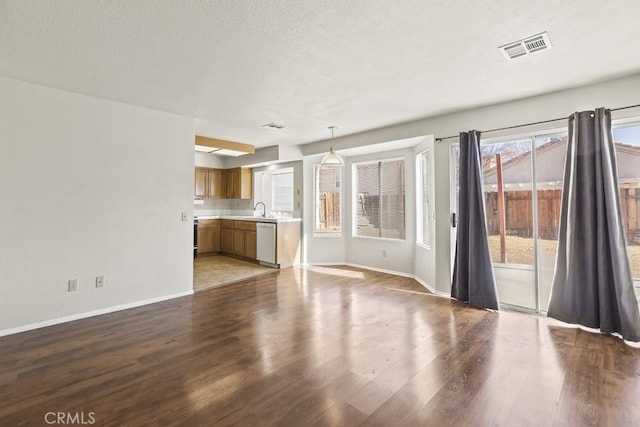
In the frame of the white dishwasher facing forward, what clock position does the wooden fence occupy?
The wooden fence is roughly at 9 o'clock from the white dishwasher.

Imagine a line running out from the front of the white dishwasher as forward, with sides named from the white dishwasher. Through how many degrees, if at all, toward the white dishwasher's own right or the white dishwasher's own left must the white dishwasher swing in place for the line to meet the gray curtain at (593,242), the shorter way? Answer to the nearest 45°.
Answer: approximately 90° to the white dishwasher's own left

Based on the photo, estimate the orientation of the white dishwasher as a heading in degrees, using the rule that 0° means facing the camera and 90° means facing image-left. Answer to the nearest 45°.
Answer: approximately 45°

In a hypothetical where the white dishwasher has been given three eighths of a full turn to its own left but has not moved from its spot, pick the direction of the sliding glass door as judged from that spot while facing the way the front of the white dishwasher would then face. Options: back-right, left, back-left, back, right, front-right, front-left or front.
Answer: front-right
